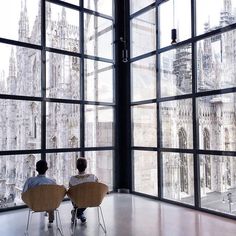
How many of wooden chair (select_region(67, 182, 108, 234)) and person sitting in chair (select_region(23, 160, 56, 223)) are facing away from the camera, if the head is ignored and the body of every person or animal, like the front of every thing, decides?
2

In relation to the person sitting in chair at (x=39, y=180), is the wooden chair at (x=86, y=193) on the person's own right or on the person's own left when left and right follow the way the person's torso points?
on the person's own right

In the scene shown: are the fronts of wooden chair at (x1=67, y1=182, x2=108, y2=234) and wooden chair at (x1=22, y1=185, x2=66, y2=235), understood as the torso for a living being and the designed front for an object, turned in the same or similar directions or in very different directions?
same or similar directions

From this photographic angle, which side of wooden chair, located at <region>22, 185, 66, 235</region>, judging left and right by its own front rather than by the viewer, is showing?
back

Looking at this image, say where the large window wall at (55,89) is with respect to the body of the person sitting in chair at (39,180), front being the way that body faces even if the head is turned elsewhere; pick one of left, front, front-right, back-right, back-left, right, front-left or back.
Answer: front

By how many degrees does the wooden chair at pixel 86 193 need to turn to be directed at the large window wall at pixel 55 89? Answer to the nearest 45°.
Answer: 0° — it already faces it

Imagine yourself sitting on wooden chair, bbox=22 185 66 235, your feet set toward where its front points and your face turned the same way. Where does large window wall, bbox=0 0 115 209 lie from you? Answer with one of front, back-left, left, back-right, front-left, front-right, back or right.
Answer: front

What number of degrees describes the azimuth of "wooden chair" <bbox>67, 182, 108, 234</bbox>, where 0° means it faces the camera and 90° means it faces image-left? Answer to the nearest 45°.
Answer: approximately 180°

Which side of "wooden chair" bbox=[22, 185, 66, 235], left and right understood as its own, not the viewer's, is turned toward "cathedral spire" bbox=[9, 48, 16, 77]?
front

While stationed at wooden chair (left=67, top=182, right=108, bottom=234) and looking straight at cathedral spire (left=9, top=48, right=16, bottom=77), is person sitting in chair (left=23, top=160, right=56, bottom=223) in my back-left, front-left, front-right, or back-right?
front-left

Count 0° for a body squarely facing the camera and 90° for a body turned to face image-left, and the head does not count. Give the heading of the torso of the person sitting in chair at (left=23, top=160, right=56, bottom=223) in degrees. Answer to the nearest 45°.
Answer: approximately 180°
